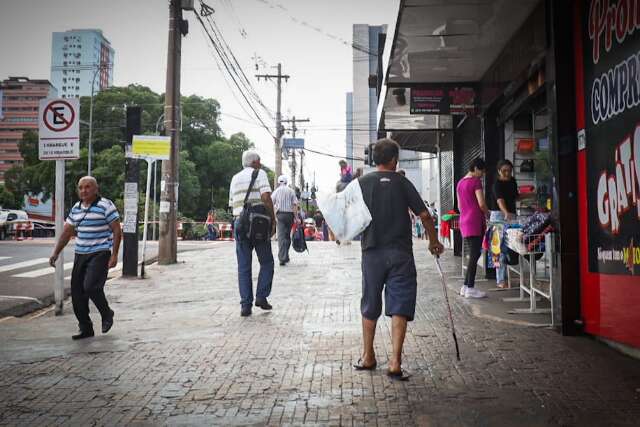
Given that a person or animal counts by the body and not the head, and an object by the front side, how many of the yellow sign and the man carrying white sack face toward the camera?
1

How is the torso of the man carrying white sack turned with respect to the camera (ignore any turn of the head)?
away from the camera

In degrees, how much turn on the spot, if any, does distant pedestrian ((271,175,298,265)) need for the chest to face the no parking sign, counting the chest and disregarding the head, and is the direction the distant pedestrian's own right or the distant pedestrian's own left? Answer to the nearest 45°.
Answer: approximately 135° to the distant pedestrian's own left

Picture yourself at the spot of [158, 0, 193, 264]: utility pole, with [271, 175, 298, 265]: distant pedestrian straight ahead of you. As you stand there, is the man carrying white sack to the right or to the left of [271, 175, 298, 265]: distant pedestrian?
right

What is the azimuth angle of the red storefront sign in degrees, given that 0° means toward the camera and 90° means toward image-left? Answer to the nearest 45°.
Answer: approximately 45°

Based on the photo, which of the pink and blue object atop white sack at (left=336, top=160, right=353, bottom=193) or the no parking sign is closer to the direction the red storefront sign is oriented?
the no parking sign

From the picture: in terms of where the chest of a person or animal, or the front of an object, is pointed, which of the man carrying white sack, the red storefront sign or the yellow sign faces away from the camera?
the man carrying white sack

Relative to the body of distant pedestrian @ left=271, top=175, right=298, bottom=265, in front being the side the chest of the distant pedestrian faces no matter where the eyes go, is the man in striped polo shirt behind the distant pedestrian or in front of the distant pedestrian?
behind

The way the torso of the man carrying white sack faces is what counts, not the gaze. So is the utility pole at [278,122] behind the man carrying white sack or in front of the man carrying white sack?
in front

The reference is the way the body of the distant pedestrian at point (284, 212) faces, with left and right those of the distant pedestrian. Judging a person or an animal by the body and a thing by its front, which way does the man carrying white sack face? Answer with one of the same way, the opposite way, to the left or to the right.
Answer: the same way

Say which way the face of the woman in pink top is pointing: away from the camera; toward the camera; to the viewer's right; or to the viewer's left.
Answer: to the viewer's right

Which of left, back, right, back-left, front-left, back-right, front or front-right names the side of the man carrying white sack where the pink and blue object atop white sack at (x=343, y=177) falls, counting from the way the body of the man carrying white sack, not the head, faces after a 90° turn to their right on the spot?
left

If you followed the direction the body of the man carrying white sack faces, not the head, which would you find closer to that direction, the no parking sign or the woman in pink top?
the woman in pink top

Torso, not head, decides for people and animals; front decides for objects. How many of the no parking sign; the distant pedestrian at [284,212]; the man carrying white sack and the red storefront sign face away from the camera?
2

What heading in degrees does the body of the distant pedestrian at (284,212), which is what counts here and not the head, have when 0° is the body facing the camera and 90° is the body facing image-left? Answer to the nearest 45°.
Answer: approximately 180°

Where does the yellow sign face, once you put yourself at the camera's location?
facing the viewer

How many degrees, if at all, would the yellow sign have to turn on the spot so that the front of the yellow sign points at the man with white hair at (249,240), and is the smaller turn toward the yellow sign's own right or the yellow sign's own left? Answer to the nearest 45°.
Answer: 0° — it already faces them

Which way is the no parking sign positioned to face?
toward the camera

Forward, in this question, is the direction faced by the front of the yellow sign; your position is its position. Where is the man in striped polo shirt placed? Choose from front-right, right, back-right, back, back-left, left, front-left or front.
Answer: front

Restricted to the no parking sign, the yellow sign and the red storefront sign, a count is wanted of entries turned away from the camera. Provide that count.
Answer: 0

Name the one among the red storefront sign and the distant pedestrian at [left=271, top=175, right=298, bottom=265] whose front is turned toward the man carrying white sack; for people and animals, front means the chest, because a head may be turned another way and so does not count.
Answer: the red storefront sign
